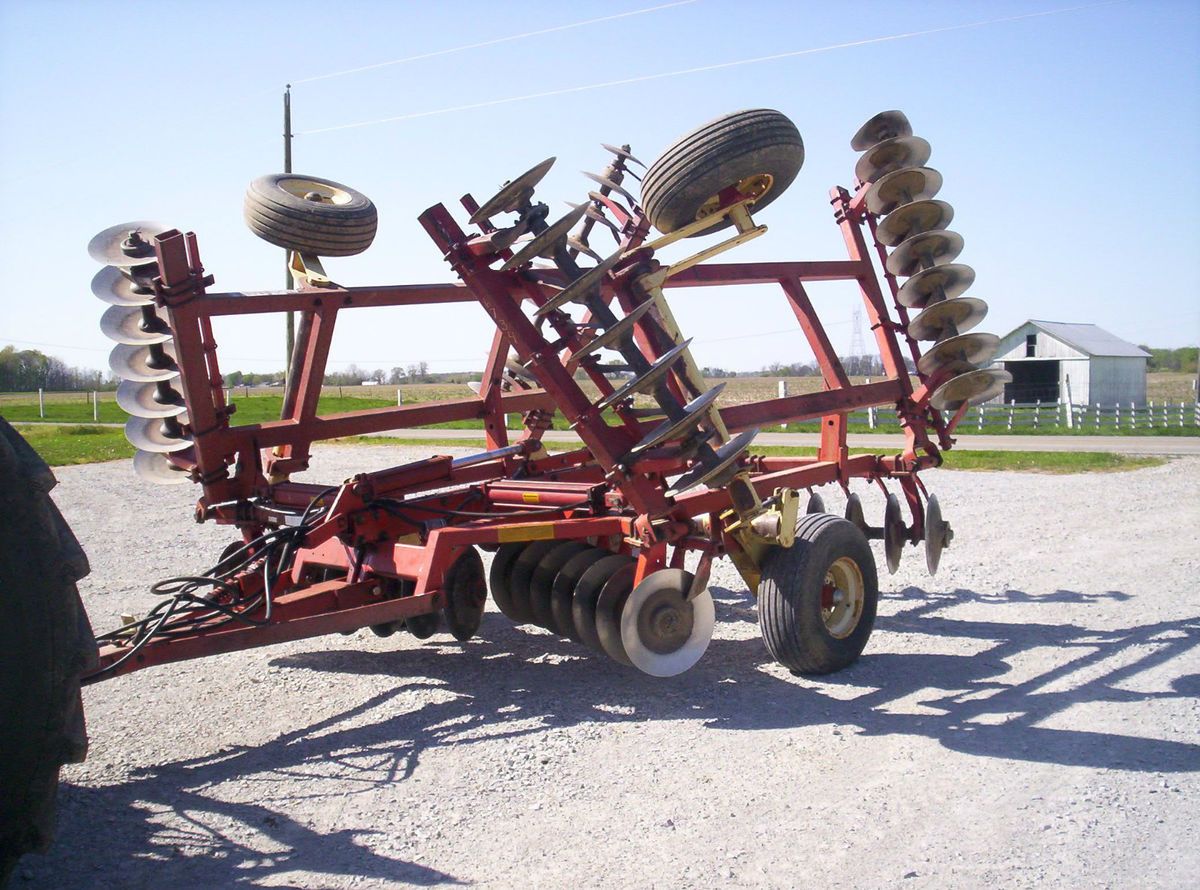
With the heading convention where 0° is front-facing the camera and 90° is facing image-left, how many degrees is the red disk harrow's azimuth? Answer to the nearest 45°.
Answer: approximately 45°

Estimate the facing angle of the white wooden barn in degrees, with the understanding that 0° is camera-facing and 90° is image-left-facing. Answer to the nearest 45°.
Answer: approximately 45°

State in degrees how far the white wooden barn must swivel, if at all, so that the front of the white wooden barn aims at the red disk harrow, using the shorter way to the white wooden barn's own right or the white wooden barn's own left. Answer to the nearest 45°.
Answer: approximately 45° to the white wooden barn's own left

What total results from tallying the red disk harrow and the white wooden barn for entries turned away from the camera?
0

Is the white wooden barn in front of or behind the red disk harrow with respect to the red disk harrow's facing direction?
behind
